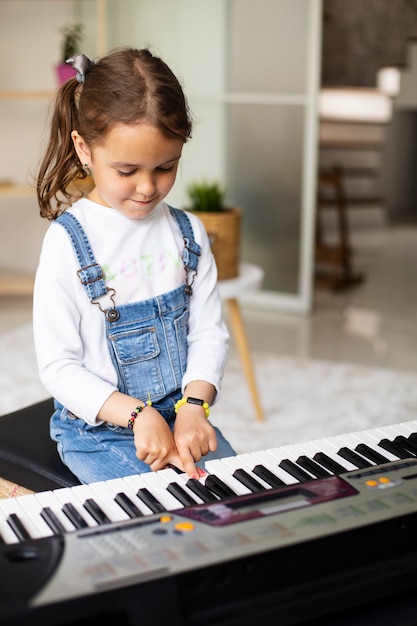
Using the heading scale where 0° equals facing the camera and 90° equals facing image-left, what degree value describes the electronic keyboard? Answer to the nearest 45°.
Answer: approximately 135°

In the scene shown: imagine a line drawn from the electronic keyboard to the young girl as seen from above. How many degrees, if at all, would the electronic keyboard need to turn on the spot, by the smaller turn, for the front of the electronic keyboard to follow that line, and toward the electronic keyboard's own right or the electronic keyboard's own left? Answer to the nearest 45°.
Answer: approximately 45° to the electronic keyboard's own right

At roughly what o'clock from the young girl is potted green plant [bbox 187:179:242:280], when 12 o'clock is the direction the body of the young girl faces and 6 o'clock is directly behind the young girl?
The potted green plant is roughly at 8 o'clock from the young girl.

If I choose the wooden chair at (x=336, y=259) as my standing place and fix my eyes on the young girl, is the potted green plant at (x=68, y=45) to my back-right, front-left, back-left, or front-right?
front-right

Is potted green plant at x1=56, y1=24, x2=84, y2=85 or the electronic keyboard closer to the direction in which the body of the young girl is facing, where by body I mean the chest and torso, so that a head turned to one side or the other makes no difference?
the electronic keyboard

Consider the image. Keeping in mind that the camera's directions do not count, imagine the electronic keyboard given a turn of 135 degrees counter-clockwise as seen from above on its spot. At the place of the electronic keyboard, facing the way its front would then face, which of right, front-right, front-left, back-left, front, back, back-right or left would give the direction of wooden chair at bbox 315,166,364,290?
back

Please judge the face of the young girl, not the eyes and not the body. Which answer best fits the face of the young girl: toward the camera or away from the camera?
toward the camera

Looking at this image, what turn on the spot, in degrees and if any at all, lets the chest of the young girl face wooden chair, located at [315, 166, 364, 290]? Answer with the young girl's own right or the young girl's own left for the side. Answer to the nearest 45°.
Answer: approximately 135° to the young girl's own left

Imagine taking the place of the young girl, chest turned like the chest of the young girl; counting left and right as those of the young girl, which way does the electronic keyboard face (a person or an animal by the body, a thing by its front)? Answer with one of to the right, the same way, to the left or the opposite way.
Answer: the opposite way

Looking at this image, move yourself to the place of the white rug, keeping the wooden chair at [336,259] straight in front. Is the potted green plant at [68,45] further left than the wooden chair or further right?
left

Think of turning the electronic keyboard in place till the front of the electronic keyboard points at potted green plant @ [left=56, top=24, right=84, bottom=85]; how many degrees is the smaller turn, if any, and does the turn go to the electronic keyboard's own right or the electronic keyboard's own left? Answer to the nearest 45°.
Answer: approximately 45° to the electronic keyboard's own right
